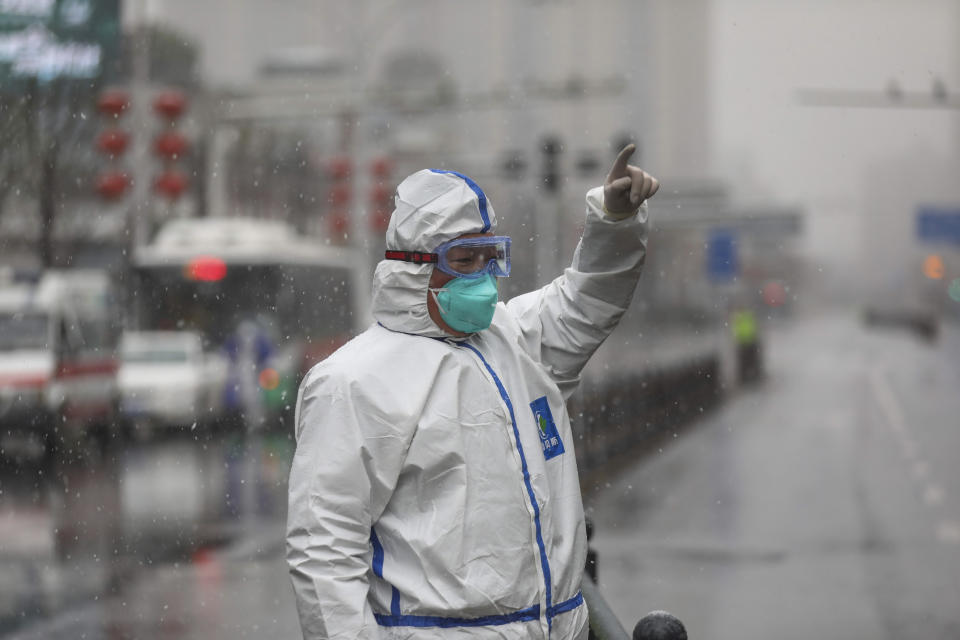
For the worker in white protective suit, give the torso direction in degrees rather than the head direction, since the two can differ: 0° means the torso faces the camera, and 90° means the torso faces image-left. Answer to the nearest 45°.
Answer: approximately 315°

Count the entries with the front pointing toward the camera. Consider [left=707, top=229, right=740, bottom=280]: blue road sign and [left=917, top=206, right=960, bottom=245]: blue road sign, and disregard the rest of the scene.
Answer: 2

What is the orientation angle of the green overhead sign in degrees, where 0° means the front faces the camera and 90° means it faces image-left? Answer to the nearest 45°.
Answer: approximately 0°

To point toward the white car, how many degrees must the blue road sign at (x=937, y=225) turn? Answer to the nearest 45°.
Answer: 0° — it already faces it

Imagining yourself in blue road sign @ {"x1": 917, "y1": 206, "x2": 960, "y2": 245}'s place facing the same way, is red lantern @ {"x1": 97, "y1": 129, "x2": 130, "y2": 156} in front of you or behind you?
in front

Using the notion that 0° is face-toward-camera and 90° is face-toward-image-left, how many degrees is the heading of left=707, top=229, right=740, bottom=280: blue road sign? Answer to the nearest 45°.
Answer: approximately 0°

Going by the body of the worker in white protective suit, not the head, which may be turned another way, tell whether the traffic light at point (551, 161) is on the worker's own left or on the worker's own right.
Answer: on the worker's own left
